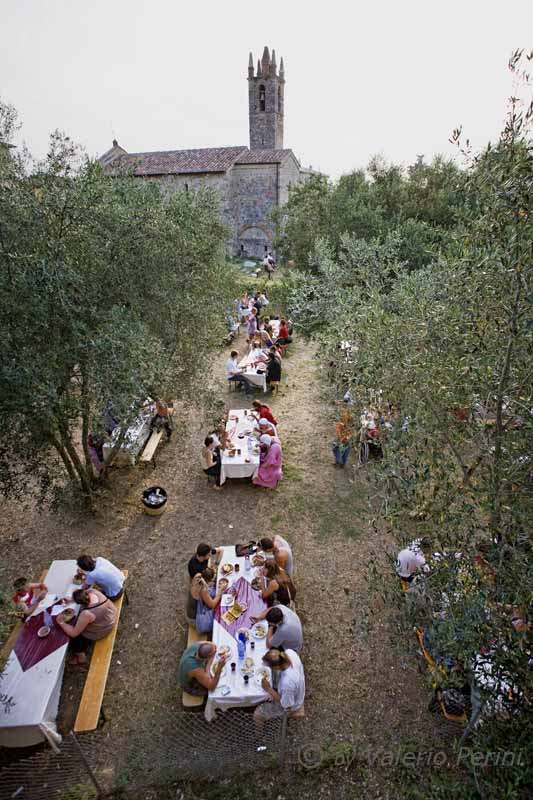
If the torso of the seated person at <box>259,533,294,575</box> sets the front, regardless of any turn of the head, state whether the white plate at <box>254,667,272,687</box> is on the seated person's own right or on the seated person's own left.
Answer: on the seated person's own left

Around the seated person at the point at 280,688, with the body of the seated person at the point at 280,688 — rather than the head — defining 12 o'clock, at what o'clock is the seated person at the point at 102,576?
the seated person at the point at 102,576 is roughly at 1 o'clock from the seated person at the point at 280,688.

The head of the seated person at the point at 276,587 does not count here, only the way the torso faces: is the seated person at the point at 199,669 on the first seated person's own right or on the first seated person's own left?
on the first seated person's own left

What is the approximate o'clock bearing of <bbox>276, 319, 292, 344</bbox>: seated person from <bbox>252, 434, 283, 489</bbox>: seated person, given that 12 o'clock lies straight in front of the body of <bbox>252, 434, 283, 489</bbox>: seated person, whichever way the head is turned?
<bbox>276, 319, 292, 344</bbox>: seated person is roughly at 3 o'clock from <bbox>252, 434, 283, 489</bbox>: seated person.

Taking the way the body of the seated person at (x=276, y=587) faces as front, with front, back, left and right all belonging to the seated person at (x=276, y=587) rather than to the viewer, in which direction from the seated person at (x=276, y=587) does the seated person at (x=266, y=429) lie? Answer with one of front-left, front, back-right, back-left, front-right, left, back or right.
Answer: right

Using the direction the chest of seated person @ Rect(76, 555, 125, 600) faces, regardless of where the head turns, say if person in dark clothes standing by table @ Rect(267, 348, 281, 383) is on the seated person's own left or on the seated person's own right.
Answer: on the seated person's own right

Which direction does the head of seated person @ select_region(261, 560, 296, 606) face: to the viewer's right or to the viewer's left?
to the viewer's left

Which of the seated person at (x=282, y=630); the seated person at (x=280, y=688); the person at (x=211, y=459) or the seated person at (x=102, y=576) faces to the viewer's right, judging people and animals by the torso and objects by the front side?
the person at (x=211, y=459)

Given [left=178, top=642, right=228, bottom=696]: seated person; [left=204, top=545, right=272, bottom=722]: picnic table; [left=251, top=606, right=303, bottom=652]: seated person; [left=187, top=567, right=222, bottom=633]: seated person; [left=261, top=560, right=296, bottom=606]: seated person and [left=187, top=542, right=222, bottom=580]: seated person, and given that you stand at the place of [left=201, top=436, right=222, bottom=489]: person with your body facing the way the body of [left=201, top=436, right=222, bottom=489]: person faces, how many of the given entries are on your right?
6

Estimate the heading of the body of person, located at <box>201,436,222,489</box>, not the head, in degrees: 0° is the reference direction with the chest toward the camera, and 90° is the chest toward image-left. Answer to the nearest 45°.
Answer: approximately 270°

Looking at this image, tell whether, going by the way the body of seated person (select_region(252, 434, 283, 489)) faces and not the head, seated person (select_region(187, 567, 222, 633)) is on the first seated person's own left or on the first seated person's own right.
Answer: on the first seated person's own left

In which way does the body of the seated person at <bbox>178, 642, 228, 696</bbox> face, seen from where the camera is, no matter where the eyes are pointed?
to the viewer's right

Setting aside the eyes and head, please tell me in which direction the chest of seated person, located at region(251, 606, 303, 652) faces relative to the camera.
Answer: to the viewer's left

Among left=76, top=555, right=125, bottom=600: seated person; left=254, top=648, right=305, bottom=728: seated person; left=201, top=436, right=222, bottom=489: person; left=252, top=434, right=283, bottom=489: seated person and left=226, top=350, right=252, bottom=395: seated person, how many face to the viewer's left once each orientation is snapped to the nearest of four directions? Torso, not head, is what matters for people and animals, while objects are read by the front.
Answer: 3

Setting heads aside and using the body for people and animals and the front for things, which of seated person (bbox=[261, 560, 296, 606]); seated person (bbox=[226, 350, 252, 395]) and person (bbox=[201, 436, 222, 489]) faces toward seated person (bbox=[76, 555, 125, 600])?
seated person (bbox=[261, 560, 296, 606])

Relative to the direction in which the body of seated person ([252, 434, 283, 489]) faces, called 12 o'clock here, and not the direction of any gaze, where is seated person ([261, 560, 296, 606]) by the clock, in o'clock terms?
seated person ([261, 560, 296, 606]) is roughly at 9 o'clock from seated person ([252, 434, 283, 489]).

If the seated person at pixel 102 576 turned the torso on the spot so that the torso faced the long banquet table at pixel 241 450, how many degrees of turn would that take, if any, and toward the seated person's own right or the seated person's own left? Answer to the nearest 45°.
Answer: approximately 135° to the seated person's own right

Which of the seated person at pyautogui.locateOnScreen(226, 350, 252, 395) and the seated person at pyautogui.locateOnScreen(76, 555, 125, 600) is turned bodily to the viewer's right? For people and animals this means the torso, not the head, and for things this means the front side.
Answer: the seated person at pyautogui.locateOnScreen(226, 350, 252, 395)

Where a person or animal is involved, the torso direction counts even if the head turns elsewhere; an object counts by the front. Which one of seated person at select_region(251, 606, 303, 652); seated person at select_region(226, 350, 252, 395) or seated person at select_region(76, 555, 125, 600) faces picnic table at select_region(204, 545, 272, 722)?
seated person at select_region(251, 606, 303, 652)
